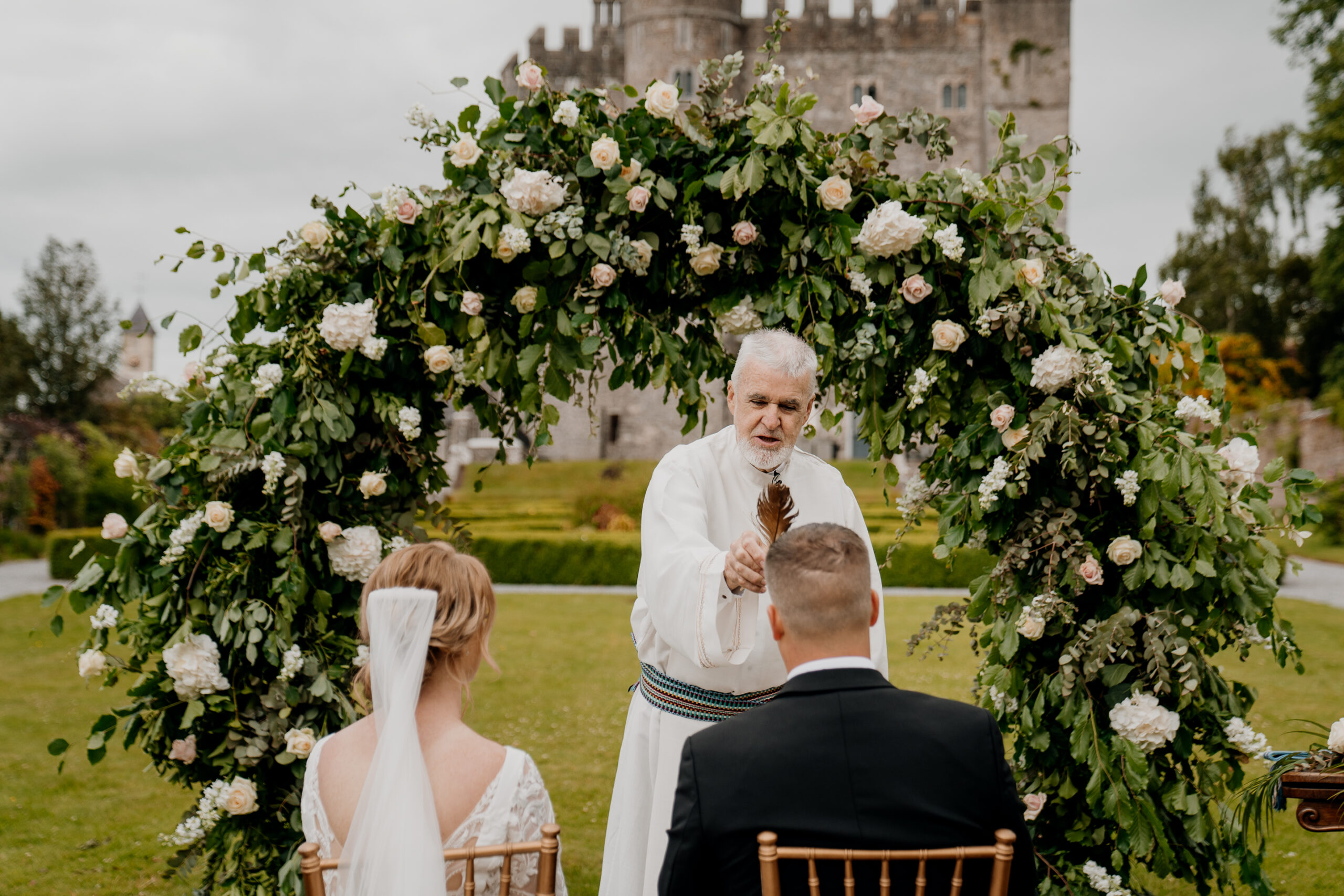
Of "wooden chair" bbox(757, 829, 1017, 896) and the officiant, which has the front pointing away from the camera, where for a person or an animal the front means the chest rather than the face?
the wooden chair

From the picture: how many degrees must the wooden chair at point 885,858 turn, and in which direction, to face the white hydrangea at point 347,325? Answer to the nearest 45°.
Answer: approximately 45° to its left

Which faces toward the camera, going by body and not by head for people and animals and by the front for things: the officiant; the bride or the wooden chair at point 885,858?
the officiant

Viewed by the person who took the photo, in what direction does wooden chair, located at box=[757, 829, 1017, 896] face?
facing away from the viewer

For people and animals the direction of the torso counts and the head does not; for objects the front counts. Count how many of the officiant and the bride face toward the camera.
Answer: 1

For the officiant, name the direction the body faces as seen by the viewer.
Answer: toward the camera

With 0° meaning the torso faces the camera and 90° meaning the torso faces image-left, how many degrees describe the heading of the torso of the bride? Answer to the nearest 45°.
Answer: approximately 180°

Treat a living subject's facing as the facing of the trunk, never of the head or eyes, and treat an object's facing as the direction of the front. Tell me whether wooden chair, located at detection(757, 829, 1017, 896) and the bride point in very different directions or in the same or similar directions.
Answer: same or similar directions

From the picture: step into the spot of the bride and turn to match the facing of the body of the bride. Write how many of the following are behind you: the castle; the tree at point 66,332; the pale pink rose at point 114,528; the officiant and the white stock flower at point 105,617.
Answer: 0

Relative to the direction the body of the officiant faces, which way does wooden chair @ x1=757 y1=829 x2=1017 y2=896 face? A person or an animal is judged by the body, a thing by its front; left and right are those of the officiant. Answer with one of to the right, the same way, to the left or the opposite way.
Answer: the opposite way

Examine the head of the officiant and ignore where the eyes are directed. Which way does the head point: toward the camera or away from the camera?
toward the camera

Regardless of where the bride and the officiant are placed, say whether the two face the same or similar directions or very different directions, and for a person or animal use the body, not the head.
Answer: very different directions

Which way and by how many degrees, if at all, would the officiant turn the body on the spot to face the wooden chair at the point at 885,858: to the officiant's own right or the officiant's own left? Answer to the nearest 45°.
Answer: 0° — they already face it

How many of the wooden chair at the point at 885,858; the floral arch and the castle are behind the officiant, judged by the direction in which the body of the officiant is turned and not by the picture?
2
